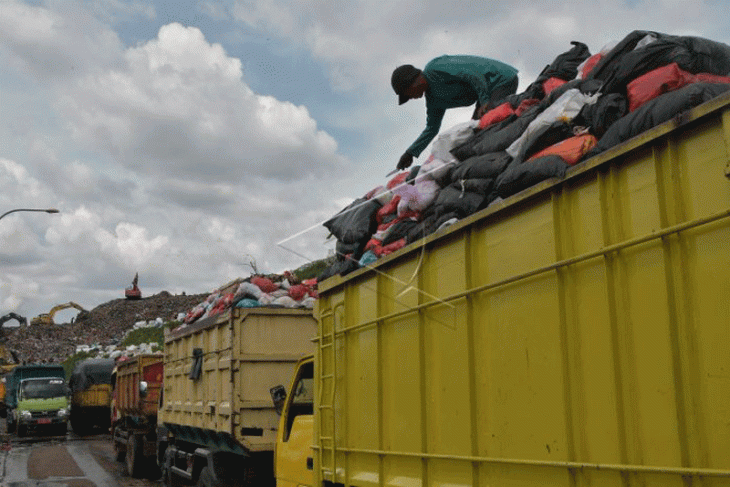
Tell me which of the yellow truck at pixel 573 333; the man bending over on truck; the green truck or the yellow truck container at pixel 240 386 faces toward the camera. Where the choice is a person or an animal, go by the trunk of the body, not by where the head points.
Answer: the green truck

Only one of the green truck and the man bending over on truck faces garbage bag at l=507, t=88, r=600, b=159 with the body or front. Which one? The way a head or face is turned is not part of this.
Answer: the green truck

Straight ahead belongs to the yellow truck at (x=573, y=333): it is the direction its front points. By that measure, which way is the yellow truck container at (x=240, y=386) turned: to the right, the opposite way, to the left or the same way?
the same way

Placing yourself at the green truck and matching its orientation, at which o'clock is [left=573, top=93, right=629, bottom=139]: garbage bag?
The garbage bag is roughly at 12 o'clock from the green truck.

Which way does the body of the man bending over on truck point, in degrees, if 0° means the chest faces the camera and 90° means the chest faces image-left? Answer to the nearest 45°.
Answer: approximately 90°

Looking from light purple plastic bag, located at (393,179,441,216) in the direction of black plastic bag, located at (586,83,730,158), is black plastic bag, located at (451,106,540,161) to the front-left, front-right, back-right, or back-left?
front-left

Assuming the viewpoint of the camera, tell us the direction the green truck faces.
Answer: facing the viewer

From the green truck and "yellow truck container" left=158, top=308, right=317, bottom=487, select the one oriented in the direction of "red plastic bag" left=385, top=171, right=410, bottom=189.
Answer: the green truck

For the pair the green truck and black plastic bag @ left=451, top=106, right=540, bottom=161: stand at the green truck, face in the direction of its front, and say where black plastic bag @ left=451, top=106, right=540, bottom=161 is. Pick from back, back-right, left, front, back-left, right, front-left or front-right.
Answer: front

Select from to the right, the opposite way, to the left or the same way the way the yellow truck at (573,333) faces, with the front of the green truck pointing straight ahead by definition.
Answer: the opposite way

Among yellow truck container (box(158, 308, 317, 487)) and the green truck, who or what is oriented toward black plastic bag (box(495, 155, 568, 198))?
the green truck

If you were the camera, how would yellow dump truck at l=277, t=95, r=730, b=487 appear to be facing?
facing away from the viewer and to the left of the viewer

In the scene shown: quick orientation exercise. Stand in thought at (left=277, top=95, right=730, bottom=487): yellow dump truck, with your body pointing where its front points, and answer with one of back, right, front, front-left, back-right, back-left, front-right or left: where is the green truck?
front

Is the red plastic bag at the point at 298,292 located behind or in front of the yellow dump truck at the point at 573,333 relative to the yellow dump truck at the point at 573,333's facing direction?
in front

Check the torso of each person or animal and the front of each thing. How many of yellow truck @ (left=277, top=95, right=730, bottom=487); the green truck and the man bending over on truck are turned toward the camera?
1

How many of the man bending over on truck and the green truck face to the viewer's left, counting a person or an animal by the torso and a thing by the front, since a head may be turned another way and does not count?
1

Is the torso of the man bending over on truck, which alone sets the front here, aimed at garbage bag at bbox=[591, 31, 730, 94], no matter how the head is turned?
no

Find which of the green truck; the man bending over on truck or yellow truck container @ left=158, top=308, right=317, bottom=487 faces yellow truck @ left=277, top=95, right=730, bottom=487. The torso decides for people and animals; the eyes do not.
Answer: the green truck
